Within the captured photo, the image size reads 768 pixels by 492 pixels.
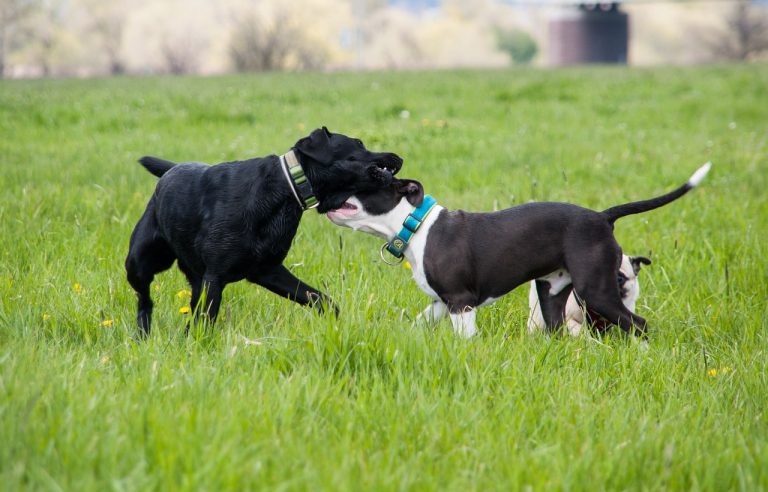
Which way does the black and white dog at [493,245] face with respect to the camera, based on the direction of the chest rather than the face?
to the viewer's left

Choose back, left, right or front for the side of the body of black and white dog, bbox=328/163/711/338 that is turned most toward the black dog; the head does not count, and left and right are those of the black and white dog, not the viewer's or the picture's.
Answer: front

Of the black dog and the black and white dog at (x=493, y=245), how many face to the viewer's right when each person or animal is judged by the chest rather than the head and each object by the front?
1

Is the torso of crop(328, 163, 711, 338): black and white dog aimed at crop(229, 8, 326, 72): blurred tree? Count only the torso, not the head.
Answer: no

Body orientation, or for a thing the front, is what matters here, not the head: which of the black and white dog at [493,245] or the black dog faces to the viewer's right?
the black dog

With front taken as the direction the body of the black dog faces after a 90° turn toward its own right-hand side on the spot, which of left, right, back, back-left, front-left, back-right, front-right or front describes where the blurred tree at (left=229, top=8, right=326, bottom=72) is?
back

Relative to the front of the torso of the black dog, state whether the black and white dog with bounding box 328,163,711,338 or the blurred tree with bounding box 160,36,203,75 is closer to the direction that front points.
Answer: the black and white dog

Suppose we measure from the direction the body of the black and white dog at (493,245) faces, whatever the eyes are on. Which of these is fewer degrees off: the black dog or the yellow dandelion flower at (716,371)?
the black dog

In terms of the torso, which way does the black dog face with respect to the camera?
to the viewer's right

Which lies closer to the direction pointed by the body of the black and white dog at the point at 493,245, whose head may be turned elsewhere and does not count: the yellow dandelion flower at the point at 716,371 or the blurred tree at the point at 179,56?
the blurred tree

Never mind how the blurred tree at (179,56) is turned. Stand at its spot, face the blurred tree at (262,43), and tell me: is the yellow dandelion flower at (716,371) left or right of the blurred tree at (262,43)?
right

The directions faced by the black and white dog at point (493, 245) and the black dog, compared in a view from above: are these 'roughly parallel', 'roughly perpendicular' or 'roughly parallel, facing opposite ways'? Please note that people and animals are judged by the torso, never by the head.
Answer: roughly parallel, facing opposite ways

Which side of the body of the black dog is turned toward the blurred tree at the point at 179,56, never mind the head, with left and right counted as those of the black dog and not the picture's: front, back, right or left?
left

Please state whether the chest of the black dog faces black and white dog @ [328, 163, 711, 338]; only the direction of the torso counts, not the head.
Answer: yes
